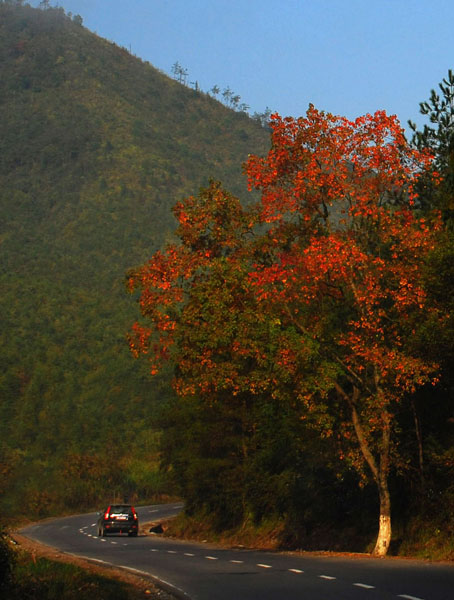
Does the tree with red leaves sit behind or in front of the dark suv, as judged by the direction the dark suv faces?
behind

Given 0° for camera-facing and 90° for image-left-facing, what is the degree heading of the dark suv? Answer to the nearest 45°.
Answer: approximately 180°
